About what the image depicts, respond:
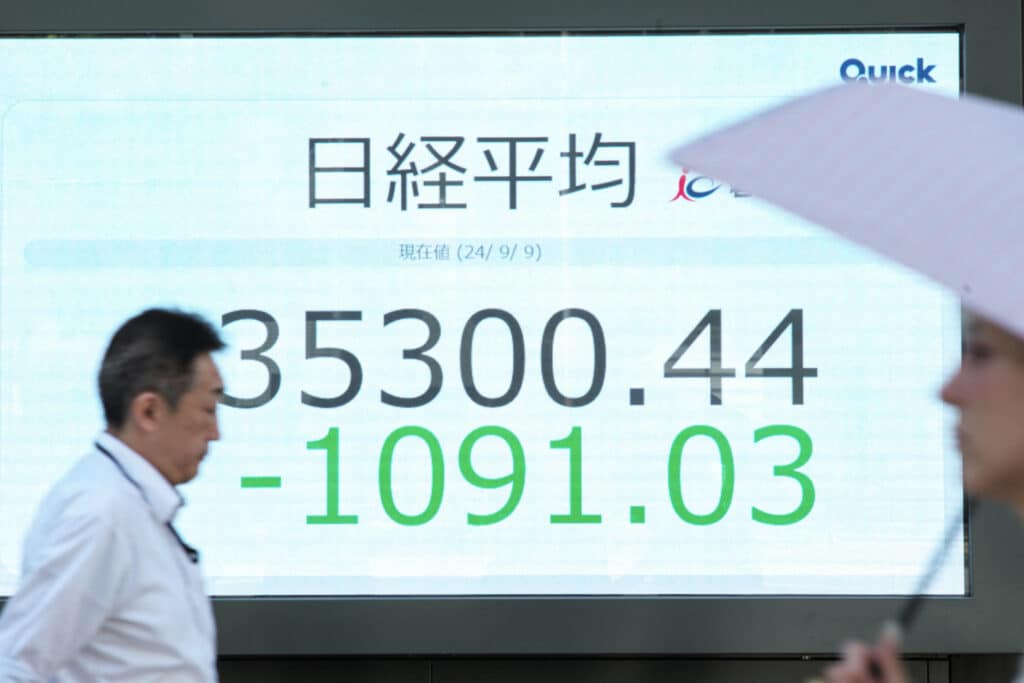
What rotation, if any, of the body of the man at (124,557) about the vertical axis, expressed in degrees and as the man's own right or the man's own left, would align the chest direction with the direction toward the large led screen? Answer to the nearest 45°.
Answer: approximately 45° to the man's own left

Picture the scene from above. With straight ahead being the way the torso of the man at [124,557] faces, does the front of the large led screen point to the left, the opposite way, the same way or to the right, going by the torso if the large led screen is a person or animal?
to the right

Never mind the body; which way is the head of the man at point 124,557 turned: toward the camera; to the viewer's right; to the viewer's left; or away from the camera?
to the viewer's right

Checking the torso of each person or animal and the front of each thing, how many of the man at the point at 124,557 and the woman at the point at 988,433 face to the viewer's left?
1

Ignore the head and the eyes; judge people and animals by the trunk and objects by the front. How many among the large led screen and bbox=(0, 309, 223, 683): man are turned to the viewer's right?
1

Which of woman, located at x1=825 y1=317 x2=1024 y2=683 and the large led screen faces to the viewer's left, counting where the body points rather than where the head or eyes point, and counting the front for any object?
the woman

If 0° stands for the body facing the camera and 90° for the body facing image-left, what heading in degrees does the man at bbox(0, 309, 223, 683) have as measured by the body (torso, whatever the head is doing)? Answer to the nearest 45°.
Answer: approximately 270°

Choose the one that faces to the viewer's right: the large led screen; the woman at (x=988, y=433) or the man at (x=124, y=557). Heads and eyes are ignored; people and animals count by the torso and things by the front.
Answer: the man at (x=124, y=557)

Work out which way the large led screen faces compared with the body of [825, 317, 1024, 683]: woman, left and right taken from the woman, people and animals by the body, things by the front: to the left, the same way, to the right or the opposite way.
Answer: to the left

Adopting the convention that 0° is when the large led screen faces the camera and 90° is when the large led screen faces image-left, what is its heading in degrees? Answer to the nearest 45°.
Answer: approximately 0°

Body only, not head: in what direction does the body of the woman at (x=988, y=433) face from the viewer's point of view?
to the viewer's left
